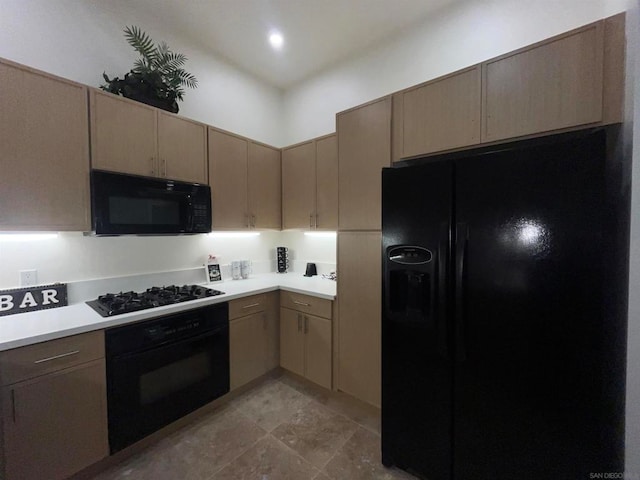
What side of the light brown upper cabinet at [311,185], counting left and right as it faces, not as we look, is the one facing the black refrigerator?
left

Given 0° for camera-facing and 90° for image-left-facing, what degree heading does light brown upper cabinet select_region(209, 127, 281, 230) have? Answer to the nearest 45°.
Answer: approximately 315°

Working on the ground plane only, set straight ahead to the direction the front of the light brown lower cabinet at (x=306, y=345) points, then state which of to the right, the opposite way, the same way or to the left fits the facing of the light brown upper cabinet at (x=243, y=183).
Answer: to the left

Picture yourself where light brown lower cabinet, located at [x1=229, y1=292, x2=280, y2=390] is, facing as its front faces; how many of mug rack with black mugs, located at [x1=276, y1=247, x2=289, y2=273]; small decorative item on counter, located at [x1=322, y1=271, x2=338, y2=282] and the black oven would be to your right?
1

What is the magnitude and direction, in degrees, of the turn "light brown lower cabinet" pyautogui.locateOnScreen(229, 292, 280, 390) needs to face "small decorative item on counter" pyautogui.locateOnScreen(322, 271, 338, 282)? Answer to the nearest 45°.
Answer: approximately 45° to its left
